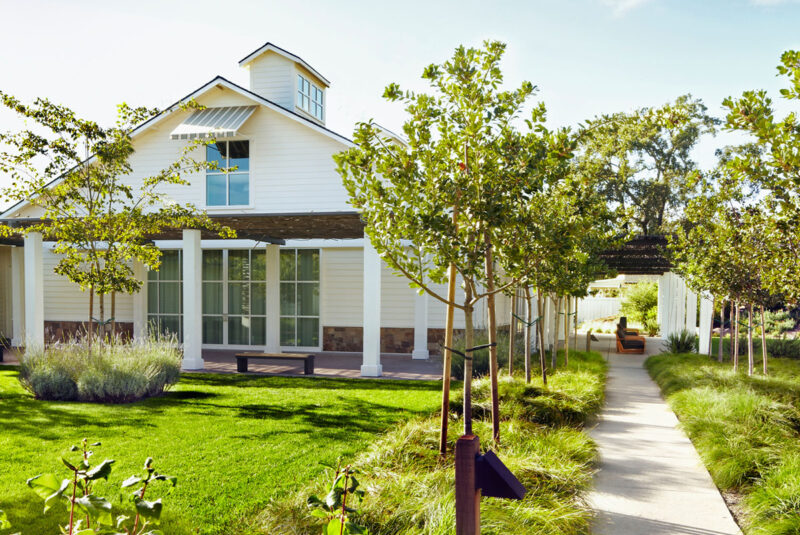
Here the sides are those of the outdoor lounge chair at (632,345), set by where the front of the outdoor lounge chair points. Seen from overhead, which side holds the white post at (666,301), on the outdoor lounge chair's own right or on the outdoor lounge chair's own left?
on the outdoor lounge chair's own left

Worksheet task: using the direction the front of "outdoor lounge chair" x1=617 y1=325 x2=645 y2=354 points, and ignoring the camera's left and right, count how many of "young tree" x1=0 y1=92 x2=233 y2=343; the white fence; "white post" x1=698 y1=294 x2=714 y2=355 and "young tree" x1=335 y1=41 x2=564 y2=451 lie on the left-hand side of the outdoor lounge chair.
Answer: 1

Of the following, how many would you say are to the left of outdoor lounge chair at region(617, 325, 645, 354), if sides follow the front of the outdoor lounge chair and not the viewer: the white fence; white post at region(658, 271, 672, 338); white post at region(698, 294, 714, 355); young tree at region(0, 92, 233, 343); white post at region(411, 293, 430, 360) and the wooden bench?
2

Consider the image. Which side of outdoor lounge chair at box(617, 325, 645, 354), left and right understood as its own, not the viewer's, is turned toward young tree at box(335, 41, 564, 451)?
right
